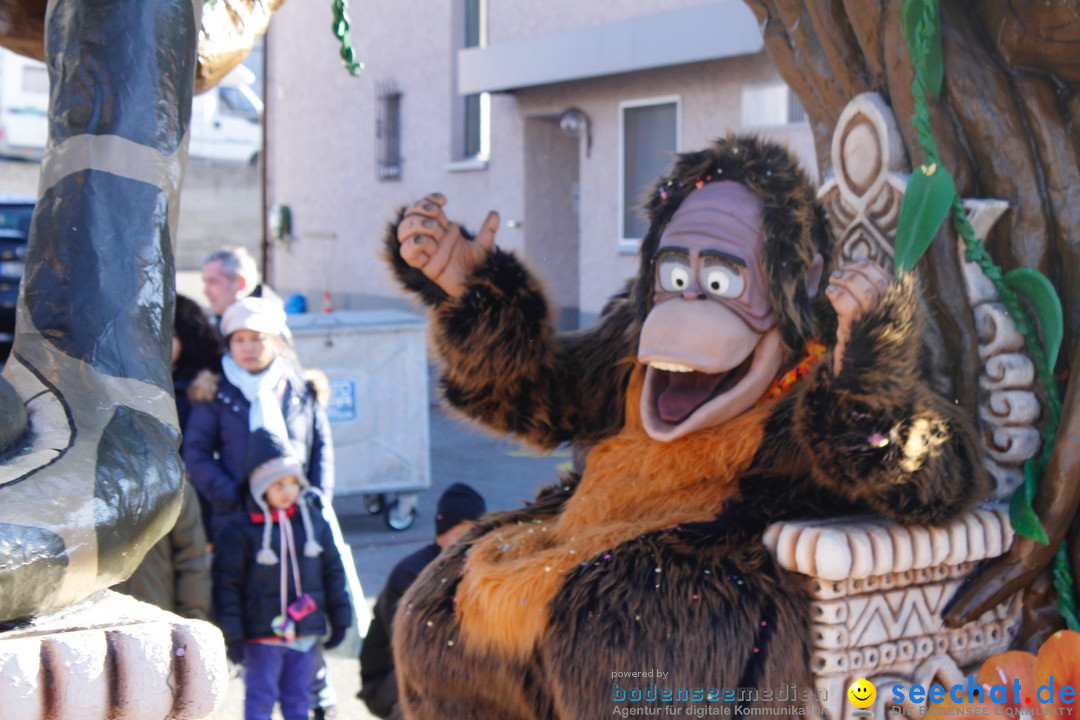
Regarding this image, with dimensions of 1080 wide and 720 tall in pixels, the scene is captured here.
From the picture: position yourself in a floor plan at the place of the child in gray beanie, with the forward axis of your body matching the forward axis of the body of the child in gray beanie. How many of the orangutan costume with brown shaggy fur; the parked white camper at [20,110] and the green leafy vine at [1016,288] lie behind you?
1

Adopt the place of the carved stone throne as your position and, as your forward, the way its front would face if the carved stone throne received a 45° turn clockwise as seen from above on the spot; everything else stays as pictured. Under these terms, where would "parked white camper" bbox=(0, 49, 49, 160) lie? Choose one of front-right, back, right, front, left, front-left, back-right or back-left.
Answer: front-right

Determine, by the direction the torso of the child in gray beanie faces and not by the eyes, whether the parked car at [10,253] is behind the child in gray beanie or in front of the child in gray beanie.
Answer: behind

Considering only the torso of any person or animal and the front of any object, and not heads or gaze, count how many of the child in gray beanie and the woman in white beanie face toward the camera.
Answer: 2

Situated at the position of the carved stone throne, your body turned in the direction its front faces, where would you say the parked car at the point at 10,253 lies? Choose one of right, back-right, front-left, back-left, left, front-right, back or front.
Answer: right

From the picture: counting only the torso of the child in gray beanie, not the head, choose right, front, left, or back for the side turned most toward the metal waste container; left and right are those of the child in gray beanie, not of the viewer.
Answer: back

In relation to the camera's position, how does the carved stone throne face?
facing the viewer and to the left of the viewer

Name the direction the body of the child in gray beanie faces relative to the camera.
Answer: toward the camera

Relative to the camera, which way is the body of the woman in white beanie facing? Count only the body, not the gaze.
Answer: toward the camera

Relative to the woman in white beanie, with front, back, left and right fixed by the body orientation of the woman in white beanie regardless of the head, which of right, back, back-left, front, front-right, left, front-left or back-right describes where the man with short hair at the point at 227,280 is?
back

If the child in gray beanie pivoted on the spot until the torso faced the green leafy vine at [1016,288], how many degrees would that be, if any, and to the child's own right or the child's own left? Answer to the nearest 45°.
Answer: approximately 45° to the child's own left

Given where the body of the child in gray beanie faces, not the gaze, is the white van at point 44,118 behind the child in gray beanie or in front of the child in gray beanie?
behind

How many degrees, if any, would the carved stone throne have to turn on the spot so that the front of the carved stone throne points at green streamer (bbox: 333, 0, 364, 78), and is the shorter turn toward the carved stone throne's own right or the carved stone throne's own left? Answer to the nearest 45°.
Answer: approximately 45° to the carved stone throne's own right

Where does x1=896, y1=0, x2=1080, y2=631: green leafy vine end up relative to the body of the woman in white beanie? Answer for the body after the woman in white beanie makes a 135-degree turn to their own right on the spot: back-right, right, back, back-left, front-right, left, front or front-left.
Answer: back
